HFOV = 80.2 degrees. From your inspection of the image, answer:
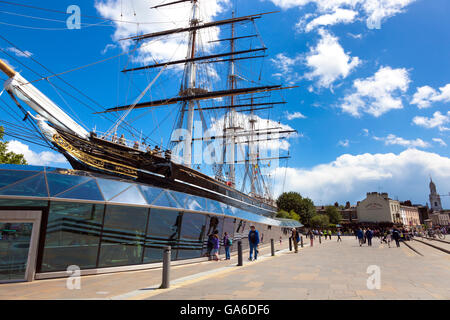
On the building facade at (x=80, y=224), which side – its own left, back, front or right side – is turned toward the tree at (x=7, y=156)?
back

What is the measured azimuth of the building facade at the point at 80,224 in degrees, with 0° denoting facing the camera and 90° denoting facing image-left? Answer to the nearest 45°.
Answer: approximately 315°
